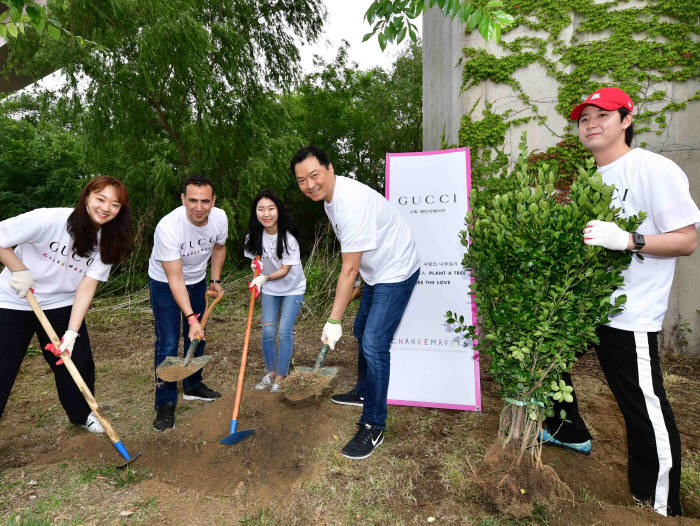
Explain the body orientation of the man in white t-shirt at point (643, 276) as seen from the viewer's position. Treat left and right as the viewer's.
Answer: facing the viewer and to the left of the viewer

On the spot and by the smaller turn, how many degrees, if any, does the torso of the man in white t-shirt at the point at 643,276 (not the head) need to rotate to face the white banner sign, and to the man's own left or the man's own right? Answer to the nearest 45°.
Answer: approximately 90° to the man's own right

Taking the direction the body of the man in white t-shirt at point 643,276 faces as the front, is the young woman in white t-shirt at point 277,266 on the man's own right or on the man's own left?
on the man's own right

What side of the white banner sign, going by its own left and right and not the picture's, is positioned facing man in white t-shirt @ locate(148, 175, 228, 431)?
right

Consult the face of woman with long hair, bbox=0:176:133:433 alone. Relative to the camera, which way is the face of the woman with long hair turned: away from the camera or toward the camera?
toward the camera

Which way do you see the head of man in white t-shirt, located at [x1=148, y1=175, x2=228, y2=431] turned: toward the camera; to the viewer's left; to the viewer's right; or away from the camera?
toward the camera

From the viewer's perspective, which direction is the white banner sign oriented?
toward the camera

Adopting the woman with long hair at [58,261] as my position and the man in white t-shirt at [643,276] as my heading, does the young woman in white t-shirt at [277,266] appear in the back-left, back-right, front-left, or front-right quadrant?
front-left

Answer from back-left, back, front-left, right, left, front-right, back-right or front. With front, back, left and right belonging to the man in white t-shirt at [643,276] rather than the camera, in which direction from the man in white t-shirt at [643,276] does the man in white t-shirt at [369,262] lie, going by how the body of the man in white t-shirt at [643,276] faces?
front-right

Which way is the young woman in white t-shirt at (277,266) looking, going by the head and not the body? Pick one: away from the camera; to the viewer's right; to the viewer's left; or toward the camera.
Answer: toward the camera

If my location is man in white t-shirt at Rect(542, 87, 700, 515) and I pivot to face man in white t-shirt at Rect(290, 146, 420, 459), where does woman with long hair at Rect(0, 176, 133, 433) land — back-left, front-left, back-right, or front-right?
front-left

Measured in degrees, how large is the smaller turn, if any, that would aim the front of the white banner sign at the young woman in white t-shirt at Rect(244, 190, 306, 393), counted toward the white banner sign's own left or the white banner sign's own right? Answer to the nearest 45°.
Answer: approximately 90° to the white banner sign's own right

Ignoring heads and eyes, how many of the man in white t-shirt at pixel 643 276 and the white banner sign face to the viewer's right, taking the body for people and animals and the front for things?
0

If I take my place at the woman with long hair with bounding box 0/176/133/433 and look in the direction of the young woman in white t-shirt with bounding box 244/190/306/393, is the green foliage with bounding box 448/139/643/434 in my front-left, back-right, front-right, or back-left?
front-right

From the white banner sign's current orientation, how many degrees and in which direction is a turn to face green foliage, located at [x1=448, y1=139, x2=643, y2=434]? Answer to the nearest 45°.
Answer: approximately 45° to its left

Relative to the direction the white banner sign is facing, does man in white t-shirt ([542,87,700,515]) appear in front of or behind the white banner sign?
in front
